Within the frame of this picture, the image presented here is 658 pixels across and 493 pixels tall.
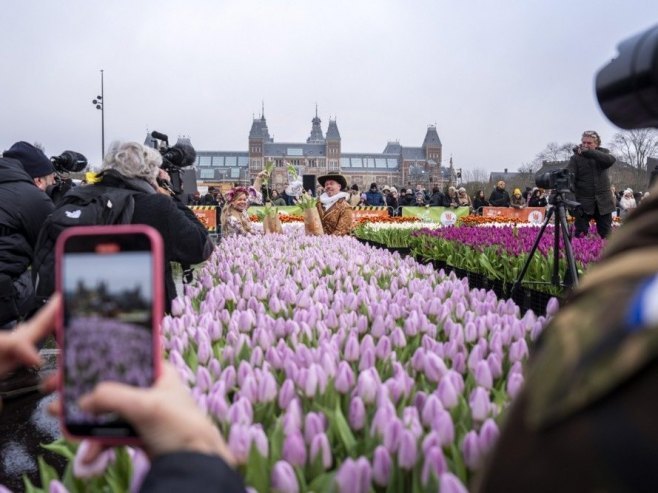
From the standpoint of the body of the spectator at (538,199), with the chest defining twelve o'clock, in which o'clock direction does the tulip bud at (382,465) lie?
The tulip bud is roughly at 12 o'clock from the spectator.

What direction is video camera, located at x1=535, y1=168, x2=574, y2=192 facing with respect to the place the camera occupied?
facing to the left of the viewer

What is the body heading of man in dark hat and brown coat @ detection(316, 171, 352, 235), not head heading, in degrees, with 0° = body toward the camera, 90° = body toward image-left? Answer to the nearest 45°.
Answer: approximately 45°

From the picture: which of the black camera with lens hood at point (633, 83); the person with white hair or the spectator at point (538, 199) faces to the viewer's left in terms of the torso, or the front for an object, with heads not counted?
the black camera with lens hood

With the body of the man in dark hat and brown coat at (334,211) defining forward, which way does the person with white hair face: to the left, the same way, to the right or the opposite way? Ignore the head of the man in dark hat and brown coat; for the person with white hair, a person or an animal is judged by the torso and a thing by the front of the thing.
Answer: the opposite way

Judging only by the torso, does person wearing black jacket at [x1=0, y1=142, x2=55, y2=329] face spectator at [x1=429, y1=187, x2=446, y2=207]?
yes

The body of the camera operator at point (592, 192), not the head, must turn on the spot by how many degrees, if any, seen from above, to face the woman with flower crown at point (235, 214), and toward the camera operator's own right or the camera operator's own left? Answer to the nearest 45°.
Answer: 0° — they already face them

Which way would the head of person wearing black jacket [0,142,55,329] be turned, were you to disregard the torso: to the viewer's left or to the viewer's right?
to the viewer's right

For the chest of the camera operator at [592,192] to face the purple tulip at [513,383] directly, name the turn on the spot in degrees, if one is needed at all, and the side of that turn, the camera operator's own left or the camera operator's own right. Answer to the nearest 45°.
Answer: approximately 45° to the camera operator's own left

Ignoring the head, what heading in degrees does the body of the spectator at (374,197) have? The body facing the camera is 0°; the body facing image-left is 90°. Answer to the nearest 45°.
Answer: approximately 0°
